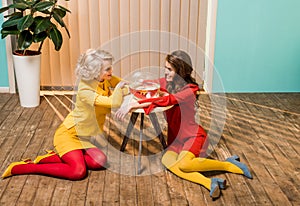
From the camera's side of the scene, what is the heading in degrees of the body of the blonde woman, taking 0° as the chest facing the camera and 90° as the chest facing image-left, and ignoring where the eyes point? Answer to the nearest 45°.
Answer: approximately 270°

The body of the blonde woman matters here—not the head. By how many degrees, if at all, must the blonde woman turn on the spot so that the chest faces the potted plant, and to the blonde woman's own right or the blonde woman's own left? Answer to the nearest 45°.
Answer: approximately 90° to the blonde woman's own left

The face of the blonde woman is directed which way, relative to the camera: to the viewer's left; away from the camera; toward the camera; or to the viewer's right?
to the viewer's right

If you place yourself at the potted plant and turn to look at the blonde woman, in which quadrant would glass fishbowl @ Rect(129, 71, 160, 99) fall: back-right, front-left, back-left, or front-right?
front-left

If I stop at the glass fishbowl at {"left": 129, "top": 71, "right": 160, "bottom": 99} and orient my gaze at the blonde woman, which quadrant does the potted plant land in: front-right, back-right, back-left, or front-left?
front-right

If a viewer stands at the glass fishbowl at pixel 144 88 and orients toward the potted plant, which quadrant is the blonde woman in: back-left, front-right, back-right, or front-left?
front-left
